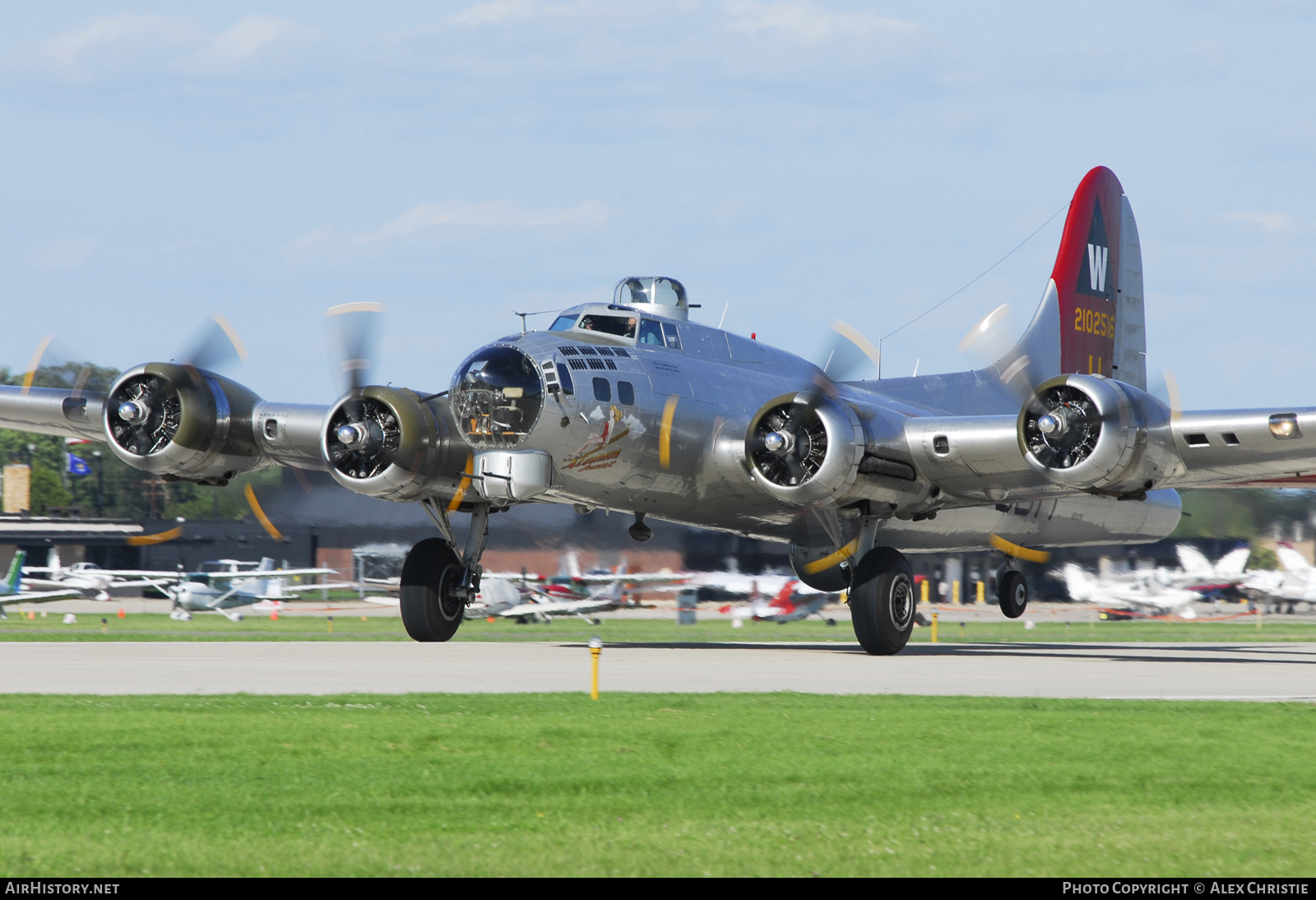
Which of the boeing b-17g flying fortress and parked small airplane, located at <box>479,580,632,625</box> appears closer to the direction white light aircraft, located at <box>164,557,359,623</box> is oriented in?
the boeing b-17g flying fortress

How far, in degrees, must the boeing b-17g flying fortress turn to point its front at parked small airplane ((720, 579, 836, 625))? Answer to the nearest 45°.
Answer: approximately 135° to its right

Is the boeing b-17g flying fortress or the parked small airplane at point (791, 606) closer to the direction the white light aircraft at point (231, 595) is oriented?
the boeing b-17g flying fortress

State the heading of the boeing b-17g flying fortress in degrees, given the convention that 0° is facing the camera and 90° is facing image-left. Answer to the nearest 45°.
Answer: approximately 45°

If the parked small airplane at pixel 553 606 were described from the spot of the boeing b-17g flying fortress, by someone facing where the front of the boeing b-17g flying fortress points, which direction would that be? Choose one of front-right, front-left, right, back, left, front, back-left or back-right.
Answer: back-right

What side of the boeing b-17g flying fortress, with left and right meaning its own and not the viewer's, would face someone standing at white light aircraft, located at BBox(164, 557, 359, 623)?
right

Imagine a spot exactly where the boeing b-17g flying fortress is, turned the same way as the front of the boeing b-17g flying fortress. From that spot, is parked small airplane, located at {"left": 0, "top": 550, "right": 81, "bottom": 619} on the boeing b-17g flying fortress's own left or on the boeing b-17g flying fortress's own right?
on the boeing b-17g flying fortress's own right
